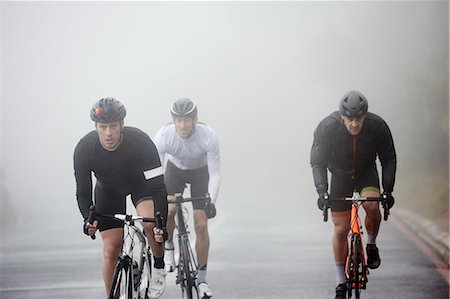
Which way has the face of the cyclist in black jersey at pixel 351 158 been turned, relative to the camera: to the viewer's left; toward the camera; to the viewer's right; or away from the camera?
toward the camera

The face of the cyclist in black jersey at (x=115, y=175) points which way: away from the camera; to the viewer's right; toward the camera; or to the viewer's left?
toward the camera

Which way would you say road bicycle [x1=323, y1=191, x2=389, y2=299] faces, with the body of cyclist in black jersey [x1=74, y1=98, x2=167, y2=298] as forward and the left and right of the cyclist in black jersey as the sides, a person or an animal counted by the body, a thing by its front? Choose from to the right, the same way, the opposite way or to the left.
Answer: the same way

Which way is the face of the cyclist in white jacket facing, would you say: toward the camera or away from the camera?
toward the camera

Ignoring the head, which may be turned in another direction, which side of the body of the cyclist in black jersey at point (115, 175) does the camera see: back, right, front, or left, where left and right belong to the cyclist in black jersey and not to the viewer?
front

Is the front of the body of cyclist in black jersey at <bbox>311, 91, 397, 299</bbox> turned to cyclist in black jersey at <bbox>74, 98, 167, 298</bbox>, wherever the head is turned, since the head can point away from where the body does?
no

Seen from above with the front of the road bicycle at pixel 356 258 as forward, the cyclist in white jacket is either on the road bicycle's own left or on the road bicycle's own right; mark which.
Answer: on the road bicycle's own right

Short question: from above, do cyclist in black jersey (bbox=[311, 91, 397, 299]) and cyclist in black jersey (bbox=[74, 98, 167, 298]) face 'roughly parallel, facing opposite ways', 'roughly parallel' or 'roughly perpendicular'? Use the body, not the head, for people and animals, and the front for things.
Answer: roughly parallel

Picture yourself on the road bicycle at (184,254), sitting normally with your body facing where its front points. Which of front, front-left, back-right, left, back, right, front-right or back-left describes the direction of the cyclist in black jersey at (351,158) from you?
left

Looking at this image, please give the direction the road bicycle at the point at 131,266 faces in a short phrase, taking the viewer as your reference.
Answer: facing the viewer
